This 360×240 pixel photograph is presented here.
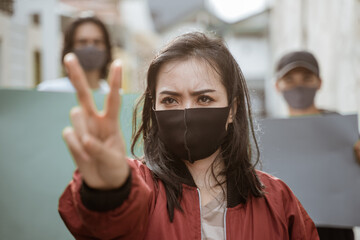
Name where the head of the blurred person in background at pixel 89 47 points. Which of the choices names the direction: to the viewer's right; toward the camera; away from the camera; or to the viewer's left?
toward the camera

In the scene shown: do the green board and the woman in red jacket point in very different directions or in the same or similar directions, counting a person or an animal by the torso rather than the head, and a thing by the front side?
same or similar directions

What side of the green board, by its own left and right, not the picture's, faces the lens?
front

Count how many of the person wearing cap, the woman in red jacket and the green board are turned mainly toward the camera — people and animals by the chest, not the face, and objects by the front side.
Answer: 3

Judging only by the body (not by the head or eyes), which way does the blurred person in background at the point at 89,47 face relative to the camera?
toward the camera

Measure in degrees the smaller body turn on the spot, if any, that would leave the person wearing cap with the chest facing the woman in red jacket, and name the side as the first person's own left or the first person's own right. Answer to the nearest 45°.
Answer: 0° — they already face them

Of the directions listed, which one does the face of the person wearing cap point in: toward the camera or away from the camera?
toward the camera

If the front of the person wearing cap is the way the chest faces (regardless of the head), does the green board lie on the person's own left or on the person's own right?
on the person's own right

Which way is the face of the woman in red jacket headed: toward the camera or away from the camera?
toward the camera

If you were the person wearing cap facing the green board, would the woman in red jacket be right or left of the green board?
left

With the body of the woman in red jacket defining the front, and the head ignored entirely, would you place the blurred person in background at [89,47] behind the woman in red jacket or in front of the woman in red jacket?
behind

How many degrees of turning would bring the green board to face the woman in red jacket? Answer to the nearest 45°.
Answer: approximately 45° to its left

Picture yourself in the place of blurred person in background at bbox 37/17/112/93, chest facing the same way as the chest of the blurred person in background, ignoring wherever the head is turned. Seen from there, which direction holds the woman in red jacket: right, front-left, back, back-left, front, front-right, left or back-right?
front

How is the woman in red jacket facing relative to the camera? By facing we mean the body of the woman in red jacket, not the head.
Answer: toward the camera

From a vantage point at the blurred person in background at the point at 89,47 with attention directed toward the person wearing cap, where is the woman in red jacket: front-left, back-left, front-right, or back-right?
front-right

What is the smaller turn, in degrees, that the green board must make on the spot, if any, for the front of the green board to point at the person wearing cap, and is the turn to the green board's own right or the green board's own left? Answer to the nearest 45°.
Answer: approximately 90° to the green board's own left

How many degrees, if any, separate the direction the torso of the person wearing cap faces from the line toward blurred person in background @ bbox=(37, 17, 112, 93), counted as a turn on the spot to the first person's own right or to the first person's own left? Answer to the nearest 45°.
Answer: approximately 90° to the first person's own right
